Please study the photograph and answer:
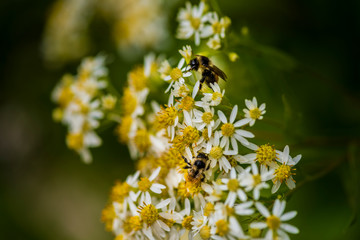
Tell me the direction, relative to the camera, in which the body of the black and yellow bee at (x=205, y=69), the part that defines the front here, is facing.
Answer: to the viewer's left
